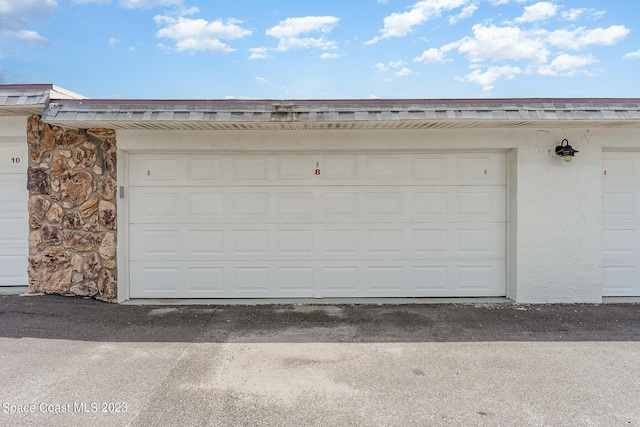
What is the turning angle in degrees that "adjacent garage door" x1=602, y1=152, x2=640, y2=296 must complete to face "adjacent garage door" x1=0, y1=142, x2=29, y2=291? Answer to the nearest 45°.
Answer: approximately 45° to its right

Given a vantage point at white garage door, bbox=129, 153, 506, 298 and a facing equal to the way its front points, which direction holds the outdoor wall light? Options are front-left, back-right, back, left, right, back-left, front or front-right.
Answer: left

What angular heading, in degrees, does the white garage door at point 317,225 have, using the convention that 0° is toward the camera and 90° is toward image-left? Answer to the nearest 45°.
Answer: approximately 0°

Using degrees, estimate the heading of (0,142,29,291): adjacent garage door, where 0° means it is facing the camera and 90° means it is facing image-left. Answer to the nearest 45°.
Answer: approximately 0°

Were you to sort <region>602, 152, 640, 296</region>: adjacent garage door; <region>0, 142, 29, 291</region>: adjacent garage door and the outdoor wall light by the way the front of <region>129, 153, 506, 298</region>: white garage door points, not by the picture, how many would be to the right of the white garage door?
1

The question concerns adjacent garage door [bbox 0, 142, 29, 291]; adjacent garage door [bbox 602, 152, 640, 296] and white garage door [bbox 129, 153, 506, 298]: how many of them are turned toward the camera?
3

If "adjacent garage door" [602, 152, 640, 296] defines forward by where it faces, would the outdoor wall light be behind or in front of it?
in front

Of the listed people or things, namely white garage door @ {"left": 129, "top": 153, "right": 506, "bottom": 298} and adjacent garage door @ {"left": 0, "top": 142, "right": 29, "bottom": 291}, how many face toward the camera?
2

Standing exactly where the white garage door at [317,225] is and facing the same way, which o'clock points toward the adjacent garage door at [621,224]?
The adjacent garage door is roughly at 9 o'clock from the white garage door.

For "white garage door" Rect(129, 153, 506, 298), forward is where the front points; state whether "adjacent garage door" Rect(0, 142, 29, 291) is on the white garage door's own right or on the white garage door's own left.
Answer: on the white garage door's own right
